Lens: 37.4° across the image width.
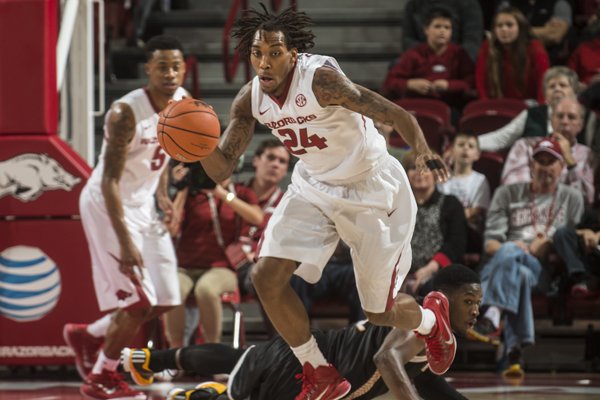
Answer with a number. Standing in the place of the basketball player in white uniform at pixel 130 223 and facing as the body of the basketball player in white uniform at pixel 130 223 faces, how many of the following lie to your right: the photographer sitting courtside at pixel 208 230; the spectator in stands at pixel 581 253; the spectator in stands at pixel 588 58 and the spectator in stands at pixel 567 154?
0

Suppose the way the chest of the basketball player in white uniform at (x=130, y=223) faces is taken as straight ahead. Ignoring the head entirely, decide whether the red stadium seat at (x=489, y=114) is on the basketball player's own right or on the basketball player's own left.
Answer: on the basketball player's own left

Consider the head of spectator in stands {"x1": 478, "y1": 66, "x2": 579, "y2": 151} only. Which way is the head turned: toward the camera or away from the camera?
toward the camera

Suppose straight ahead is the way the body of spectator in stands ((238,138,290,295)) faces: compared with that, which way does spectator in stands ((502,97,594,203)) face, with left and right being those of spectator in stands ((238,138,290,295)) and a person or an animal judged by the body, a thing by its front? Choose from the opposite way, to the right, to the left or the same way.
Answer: the same way

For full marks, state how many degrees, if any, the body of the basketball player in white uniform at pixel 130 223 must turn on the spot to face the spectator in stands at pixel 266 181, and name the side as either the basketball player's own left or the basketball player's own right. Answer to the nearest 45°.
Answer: approximately 90° to the basketball player's own left

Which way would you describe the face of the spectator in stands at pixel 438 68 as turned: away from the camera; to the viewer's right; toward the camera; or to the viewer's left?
toward the camera

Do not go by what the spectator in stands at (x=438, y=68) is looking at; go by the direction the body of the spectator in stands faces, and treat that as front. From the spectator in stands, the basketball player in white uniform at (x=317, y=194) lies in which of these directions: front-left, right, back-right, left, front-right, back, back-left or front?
front

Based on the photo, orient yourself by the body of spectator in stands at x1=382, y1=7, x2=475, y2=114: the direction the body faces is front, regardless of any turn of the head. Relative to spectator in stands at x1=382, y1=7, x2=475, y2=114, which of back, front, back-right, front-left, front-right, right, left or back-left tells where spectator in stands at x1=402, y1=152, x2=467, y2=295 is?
front

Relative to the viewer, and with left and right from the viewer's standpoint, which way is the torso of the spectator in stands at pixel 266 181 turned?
facing the viewer

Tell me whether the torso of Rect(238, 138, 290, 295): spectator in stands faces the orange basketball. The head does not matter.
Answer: yes

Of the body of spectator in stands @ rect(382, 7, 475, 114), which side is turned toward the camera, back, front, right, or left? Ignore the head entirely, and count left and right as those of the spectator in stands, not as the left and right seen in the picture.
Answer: front

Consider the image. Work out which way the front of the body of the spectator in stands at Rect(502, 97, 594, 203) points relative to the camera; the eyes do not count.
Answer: toward the camera

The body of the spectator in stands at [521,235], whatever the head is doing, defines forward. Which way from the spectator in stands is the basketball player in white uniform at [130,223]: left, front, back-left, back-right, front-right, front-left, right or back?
front-right

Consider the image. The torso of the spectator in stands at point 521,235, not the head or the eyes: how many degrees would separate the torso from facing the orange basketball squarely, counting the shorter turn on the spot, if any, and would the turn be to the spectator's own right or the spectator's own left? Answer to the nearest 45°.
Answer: approximately 45° to the spectator's own right

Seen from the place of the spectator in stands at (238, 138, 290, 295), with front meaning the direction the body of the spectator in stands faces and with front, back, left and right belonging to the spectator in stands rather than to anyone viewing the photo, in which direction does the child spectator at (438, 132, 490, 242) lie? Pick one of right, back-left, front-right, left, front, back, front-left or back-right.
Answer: left

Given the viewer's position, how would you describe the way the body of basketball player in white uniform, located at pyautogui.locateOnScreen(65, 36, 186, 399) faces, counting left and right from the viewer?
facing the viewer and to the right of the viewer

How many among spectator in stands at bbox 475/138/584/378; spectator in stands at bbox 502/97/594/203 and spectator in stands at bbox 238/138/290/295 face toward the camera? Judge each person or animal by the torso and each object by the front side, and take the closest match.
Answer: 3

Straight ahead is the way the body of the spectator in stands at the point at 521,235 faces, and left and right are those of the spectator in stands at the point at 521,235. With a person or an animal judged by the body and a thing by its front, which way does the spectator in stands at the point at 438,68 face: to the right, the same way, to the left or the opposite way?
the same way

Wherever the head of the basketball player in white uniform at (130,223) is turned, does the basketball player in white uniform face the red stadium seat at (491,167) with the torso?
no
